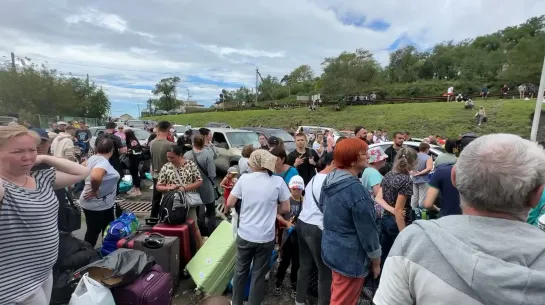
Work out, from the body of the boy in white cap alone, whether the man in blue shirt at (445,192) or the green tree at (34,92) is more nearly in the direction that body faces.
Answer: the man in blue shirt

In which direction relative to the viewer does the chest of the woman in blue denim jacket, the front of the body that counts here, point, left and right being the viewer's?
facing away from the viewer and to the right of the viewer

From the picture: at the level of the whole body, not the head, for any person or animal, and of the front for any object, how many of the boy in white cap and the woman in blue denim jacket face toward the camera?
1

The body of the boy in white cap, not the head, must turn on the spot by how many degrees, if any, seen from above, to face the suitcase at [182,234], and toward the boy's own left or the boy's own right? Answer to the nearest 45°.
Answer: approximately 90° to the boy's own right

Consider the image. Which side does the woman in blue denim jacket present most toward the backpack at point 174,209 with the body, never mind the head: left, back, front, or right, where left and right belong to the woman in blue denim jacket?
left

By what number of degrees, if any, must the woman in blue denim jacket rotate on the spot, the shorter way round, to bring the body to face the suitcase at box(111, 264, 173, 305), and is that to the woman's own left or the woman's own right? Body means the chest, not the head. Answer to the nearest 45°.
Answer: approximately 135° to the woman's own left

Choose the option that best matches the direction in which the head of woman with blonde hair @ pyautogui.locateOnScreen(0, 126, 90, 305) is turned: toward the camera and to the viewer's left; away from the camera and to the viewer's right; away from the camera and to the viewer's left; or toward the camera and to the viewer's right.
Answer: toward the camera and to the viewer's right

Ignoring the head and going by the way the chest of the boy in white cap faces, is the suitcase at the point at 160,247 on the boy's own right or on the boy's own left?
on the boy's own right

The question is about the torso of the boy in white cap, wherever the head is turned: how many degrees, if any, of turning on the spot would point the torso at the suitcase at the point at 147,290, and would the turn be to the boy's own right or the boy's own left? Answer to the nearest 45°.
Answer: approximately 45° to the boy's own right

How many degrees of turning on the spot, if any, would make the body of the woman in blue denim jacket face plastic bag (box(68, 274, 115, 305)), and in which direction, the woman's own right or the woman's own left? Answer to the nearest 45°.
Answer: approximately 135° to the woman's own left

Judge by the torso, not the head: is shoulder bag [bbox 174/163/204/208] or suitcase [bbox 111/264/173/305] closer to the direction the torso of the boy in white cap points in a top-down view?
the suitcase

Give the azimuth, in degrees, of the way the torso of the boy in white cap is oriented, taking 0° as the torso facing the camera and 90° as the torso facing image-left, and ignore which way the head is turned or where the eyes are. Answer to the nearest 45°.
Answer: approximately 0°

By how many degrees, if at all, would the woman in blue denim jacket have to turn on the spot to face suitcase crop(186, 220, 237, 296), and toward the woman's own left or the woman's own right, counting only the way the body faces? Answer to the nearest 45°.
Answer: approximately 90° to the woman's own left

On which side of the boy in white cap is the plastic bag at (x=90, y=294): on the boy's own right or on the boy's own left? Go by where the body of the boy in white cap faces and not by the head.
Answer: on the boy's own right
